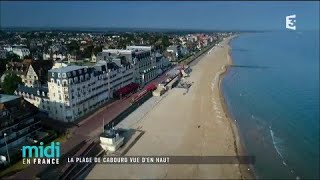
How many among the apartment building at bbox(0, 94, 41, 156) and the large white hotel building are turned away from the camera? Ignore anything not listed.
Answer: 0

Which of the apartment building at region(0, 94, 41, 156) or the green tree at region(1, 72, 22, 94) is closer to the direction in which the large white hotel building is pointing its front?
the apartment building

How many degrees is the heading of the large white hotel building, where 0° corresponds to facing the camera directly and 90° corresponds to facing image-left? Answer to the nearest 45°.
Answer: approximately 315°

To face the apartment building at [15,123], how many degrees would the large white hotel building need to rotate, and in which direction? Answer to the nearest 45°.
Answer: approximately 90° to its right

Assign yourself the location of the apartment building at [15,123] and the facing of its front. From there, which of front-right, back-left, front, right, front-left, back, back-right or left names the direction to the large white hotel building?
left

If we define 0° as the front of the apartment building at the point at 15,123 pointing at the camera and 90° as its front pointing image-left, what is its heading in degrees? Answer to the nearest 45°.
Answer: approximately 315°

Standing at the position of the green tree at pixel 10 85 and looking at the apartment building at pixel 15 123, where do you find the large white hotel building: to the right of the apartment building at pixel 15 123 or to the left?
left

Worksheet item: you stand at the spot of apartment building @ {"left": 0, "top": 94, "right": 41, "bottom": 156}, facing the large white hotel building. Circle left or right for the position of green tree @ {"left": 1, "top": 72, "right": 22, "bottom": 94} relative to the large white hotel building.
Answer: left

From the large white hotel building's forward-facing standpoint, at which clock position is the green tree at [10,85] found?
The green tree is roughly at 6 o'clock from the large white hotel building.
